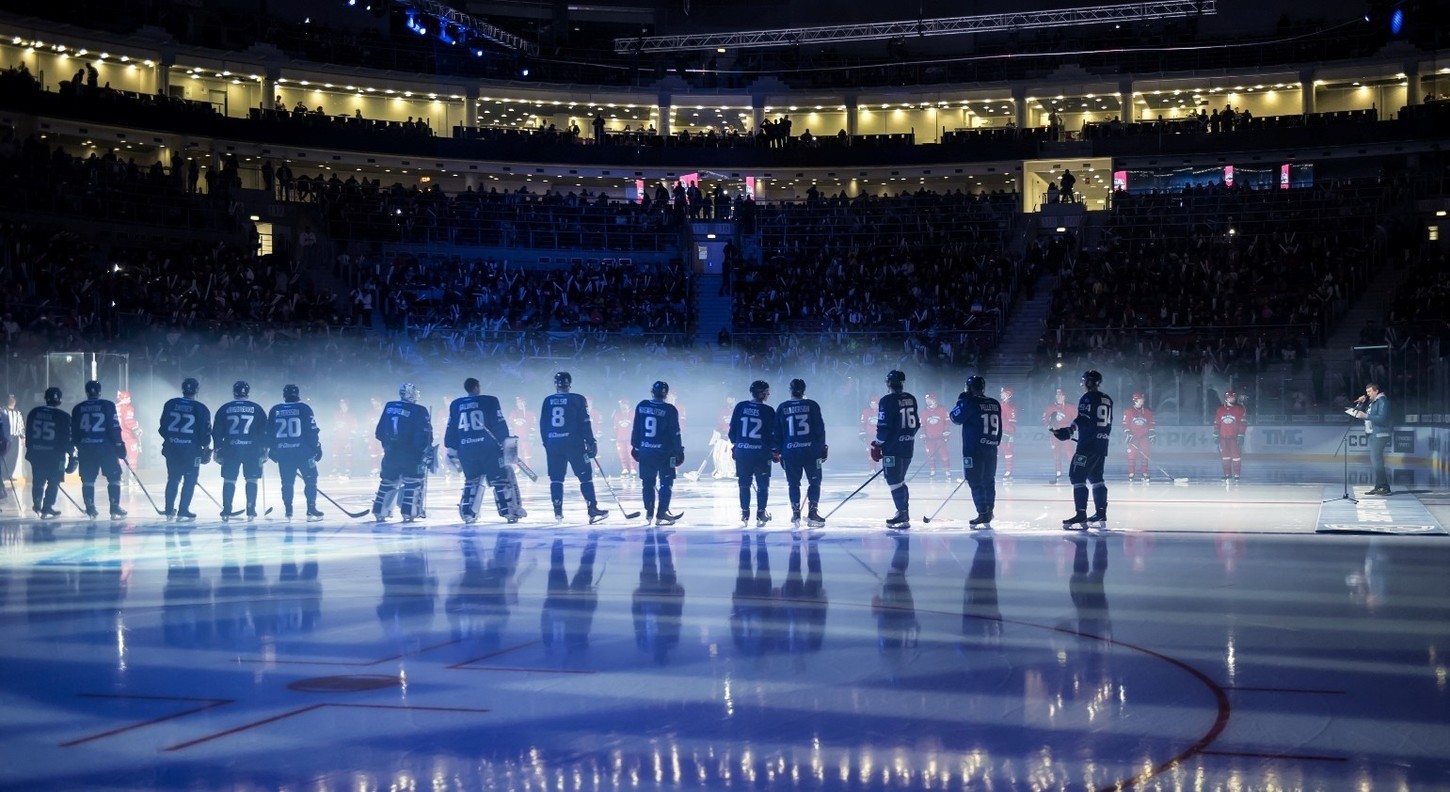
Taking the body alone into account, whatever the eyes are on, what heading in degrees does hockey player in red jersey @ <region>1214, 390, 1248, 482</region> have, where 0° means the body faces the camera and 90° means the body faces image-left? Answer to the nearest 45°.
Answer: approximately 0°

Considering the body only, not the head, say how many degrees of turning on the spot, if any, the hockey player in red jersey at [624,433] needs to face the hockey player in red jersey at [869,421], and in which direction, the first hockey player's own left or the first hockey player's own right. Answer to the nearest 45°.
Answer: approximately 90° to the first hockey player's own left

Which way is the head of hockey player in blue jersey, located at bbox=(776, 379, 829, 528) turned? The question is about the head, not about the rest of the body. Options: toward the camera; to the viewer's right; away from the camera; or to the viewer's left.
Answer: away from the camera

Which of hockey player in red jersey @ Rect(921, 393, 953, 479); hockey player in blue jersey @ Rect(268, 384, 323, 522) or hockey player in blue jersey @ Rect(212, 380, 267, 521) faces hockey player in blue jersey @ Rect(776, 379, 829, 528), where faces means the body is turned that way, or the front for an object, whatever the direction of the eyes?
the hockey player in red jersey

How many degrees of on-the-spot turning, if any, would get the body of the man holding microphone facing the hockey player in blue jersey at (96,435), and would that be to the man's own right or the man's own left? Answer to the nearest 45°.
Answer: approximately 45° to the man's own left

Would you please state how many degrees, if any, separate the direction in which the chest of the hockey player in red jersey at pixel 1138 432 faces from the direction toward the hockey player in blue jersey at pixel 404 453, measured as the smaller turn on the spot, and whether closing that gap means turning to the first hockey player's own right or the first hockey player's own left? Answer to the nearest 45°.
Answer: approximately 45° to the first hockey player's own right

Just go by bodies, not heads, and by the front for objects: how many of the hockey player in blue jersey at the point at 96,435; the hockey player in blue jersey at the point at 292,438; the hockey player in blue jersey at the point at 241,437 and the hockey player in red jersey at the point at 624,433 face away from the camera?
3

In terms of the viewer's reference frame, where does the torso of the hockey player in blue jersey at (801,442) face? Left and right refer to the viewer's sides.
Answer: facing away from the viewer

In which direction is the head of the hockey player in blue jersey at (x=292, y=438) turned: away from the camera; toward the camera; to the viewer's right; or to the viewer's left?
away from the camera

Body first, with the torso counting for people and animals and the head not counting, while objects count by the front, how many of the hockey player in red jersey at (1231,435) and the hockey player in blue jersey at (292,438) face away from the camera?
1

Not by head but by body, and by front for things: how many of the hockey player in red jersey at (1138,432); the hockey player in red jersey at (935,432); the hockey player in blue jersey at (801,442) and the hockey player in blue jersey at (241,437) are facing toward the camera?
2

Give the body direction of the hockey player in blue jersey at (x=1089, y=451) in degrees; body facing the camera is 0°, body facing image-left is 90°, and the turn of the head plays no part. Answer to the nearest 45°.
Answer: approximately 135°

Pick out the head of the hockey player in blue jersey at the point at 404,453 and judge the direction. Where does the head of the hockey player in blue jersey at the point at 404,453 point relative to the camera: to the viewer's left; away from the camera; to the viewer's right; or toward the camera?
away from the camera
